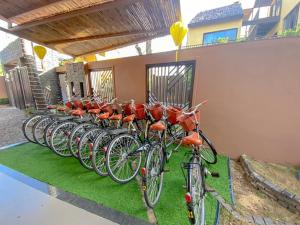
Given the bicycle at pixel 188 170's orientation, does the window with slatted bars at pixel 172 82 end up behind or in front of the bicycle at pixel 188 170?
in front

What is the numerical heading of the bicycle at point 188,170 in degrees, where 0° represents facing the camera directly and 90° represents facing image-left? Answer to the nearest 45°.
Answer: approximately 180°

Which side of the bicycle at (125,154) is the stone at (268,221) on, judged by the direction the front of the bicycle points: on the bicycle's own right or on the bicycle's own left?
on the bicycle's own right

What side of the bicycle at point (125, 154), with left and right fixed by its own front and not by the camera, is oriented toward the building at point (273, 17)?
front

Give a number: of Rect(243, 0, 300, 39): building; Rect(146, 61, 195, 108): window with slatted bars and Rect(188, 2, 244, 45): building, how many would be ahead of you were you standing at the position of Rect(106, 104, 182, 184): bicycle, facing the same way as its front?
3

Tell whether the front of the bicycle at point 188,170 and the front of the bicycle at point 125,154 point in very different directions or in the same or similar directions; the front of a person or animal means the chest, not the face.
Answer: same or similar directions

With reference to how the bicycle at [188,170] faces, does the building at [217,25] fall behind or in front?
in front

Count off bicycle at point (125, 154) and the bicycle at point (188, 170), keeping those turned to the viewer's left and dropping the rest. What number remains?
0

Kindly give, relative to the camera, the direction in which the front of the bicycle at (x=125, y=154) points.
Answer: facing away from the viewer and to the right of the viewer

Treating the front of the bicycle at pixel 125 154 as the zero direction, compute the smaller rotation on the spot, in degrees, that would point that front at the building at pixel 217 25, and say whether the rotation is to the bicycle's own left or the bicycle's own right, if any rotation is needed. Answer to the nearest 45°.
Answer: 0° — it already faces it
